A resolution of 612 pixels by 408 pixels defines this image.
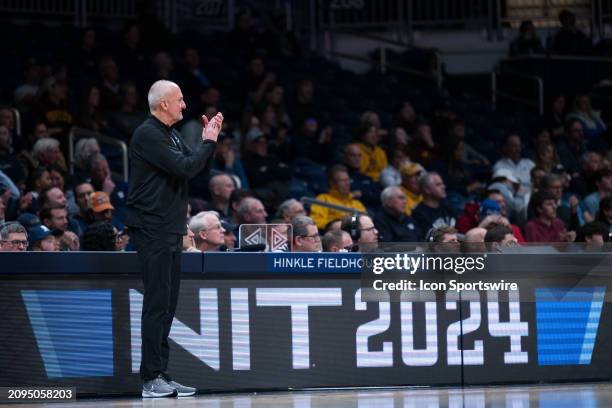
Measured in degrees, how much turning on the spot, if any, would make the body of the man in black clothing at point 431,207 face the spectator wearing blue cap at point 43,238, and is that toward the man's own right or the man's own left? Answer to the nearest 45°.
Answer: approximately 90° to the man's own right

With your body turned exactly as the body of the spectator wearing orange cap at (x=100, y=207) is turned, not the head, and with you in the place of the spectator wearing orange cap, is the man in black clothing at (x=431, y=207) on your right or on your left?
on your left

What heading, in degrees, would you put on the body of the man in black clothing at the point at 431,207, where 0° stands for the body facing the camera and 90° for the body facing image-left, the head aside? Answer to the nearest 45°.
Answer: approximately 315°

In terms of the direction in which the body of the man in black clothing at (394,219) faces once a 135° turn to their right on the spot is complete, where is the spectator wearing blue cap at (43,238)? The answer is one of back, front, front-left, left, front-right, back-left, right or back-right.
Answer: front-left

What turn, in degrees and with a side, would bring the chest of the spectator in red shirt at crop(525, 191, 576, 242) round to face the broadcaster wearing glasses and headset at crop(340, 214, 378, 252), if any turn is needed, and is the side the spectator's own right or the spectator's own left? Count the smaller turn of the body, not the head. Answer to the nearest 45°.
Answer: approximately 90° to the spectator's own right

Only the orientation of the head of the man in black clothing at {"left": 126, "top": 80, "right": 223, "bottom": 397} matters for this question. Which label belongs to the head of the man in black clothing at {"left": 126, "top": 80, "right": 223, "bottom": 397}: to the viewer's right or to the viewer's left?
to the viewer's right

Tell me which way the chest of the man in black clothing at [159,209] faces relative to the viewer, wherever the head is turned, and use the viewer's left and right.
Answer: facing to the right of the viewer

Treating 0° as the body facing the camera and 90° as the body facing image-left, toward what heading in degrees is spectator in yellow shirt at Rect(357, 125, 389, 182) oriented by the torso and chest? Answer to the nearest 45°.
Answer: approximately 315°

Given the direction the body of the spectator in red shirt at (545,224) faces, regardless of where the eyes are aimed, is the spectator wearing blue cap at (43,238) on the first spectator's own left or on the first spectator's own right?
on the first spectator's own right

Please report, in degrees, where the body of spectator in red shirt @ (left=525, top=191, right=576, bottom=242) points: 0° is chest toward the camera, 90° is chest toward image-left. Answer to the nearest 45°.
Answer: approximately 315°
